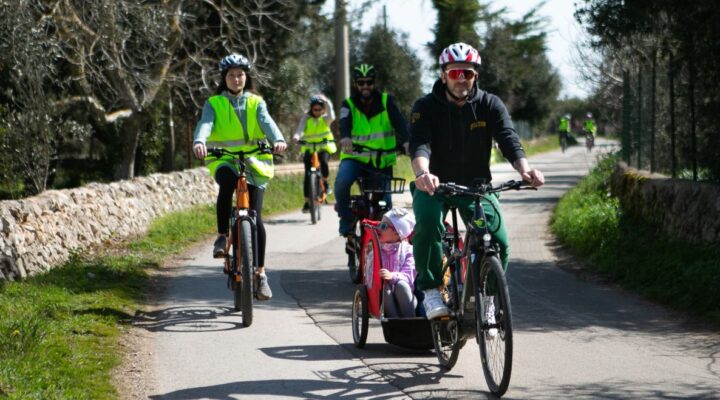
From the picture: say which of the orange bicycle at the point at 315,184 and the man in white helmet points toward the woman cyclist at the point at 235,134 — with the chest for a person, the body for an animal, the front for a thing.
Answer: the orange bicycle

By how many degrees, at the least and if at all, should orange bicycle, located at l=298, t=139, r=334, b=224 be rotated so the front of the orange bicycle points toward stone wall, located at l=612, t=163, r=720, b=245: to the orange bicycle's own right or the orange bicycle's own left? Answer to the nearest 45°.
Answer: approximately 45° to the orange bicycle's own left

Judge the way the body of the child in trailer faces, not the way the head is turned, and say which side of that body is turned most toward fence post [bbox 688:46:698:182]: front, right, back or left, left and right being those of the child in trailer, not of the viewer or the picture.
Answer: back

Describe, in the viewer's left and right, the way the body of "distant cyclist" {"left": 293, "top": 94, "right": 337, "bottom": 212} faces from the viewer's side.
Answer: facing the viewer

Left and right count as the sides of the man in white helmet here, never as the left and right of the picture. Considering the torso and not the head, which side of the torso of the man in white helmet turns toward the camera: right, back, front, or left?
front

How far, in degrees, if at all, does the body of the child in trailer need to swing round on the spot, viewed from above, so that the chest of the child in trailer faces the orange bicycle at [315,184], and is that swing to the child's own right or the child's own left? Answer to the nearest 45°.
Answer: approximately 135° to the child's own right

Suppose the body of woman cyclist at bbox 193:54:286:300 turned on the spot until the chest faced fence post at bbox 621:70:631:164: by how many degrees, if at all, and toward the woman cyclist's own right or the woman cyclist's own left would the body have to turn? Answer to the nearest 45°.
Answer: approximately 135° to the woman cyclist's own left

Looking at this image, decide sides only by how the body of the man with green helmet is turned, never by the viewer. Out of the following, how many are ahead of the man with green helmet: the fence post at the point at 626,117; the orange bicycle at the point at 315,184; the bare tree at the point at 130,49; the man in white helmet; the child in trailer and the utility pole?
2

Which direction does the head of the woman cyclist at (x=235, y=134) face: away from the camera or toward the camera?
toward the camera

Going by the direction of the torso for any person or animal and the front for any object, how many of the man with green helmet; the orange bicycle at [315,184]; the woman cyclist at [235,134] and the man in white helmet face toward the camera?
4
